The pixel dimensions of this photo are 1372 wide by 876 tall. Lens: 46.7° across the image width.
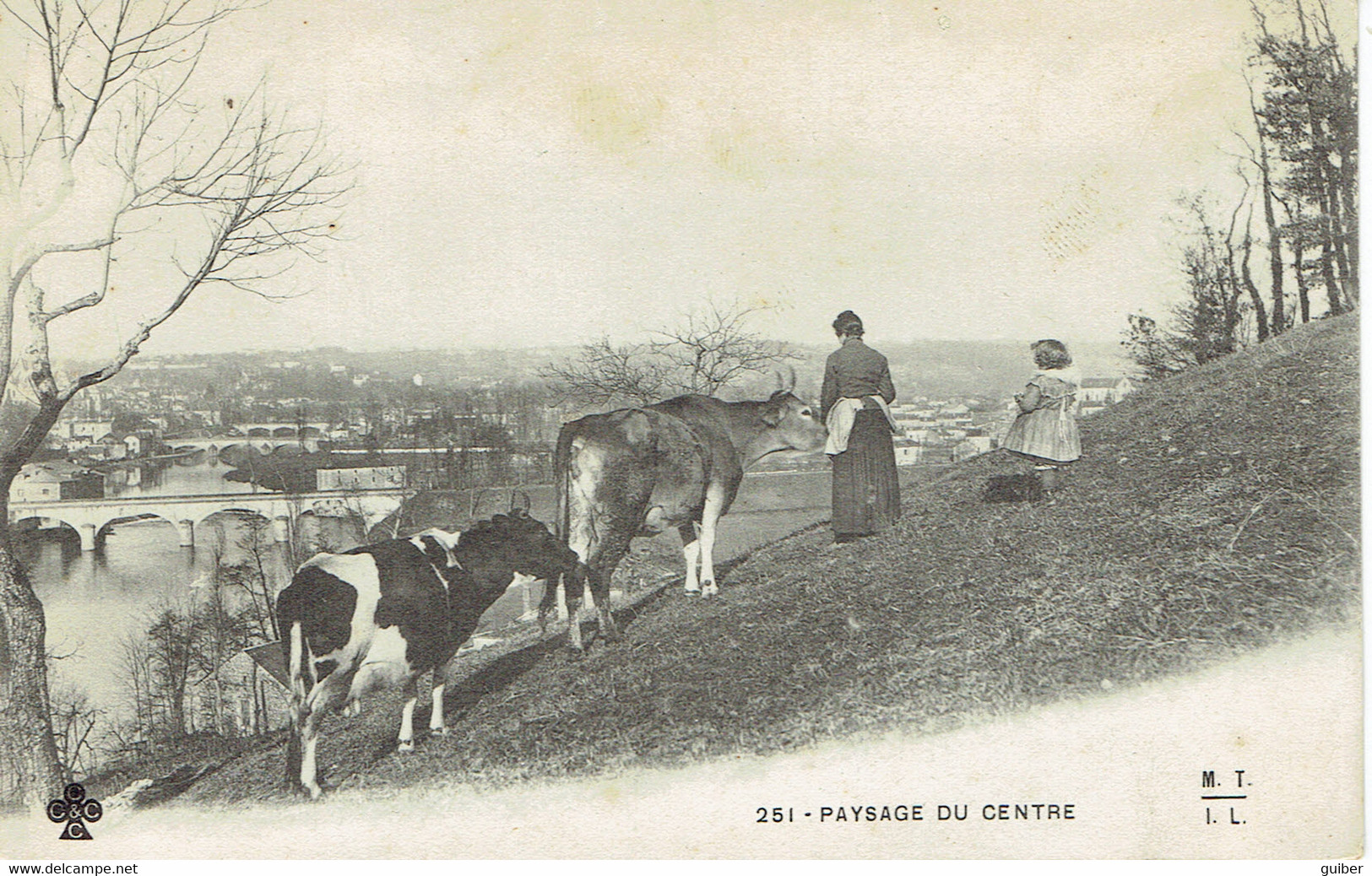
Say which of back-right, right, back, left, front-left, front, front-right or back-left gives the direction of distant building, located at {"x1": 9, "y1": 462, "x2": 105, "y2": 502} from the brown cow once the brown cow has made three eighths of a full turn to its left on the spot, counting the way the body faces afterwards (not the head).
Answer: front

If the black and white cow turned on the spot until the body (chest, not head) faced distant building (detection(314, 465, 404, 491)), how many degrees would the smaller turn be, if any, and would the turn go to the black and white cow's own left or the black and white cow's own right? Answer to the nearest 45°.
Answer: approximately 45° to the black and white cow's own left

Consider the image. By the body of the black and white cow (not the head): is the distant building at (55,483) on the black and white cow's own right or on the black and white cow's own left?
on the black and white cow's own left

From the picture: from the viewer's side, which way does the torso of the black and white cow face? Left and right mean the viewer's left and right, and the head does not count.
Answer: facing away from the viewer and to the right of the viewer

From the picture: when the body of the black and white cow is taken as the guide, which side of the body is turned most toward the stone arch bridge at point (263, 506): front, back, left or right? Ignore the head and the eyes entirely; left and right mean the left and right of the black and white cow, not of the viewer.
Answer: left

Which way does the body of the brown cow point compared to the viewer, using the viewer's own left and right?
facing away from the viewer and to the right of the viewer

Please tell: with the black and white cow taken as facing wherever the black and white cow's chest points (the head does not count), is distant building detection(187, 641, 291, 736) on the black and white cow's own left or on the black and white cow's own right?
on the black and white cow's own left

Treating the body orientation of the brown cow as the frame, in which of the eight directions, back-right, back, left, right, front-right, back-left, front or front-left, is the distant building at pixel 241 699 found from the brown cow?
back-left

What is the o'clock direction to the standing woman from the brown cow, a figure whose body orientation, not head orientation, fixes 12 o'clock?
The standing woman is roughly at 1 o'clock from the brown cow.

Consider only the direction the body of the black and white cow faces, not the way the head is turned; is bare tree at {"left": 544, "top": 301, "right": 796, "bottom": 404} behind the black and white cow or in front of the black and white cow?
in front
